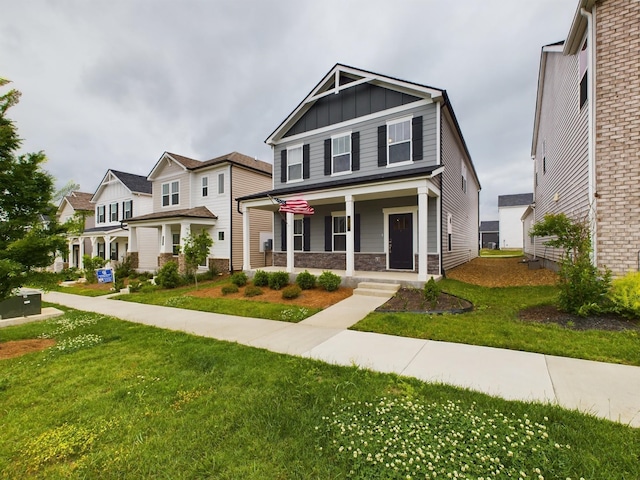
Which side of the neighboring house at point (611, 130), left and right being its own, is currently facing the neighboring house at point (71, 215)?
right

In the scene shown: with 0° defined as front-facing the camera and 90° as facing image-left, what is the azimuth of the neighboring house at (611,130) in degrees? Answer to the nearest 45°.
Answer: approximately 0°

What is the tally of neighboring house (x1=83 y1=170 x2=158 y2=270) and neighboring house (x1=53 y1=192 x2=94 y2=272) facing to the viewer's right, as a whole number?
0

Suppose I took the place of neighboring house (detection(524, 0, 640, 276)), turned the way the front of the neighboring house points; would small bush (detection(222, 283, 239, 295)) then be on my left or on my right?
on my right

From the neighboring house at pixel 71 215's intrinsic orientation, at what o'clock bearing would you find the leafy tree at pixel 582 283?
The leafy tree is roughly at 10 o'clock from the neighboring house.

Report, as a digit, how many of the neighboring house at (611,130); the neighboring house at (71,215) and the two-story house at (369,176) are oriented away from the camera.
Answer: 0

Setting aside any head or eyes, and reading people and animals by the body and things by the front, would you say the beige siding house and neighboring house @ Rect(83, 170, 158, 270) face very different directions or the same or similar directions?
same or similar directions

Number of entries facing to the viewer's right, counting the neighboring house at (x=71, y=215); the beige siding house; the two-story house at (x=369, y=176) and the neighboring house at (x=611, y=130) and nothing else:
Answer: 0

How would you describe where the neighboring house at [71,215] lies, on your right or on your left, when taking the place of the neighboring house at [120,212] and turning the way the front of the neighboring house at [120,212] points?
on your right

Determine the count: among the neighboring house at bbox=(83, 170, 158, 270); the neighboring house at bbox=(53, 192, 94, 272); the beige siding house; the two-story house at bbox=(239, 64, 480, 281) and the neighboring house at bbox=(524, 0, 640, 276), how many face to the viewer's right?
0

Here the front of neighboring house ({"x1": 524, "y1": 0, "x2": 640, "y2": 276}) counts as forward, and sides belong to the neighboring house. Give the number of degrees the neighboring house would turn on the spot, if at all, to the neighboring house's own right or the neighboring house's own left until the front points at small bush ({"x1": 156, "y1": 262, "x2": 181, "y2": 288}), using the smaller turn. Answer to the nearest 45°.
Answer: approximately 90° to the neighboring house's own right

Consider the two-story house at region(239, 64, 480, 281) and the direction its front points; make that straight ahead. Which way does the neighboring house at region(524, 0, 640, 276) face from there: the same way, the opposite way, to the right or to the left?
the same way

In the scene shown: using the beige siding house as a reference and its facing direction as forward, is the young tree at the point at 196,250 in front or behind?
in front

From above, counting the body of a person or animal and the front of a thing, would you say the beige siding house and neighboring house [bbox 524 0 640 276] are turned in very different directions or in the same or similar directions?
same or similar directions

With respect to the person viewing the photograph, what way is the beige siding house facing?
facing the viewer and to the left of the viewer

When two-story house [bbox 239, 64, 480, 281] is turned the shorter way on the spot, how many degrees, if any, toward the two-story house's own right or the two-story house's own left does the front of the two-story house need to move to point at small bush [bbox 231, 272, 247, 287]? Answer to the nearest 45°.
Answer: approximately 45° to the two-story house's own right

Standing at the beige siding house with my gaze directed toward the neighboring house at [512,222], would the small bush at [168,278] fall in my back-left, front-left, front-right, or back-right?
back-right

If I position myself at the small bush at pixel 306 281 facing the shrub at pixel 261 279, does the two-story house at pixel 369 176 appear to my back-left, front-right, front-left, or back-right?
back-right

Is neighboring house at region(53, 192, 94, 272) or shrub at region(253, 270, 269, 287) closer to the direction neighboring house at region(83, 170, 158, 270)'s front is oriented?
the shrub

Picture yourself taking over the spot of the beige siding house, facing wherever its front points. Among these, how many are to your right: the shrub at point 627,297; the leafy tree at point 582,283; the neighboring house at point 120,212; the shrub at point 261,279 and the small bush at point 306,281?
1

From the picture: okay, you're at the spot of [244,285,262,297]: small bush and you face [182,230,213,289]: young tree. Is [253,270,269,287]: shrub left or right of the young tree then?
right
